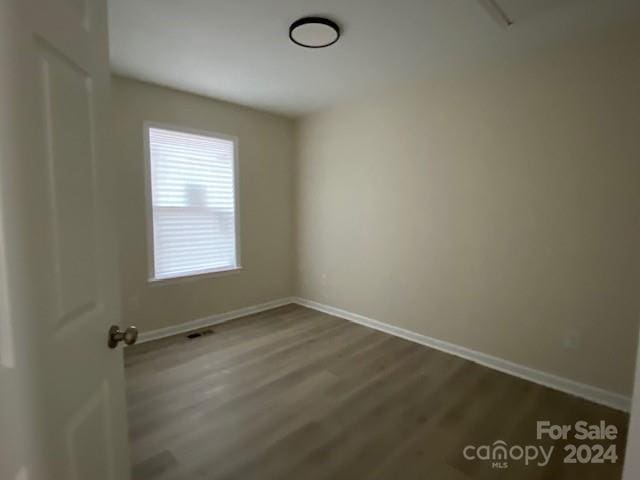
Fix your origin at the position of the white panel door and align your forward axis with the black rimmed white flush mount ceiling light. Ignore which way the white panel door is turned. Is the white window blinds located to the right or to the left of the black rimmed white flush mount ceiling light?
left

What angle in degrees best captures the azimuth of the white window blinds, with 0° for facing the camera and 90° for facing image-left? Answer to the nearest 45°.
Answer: approximately 315°

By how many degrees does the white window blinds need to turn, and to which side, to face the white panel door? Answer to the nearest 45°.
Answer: approximately 45° to its right

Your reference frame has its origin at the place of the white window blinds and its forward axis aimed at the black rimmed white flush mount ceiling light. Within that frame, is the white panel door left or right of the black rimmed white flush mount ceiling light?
right

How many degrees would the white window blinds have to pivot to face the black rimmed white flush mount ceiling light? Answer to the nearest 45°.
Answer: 0° — it already faces it
